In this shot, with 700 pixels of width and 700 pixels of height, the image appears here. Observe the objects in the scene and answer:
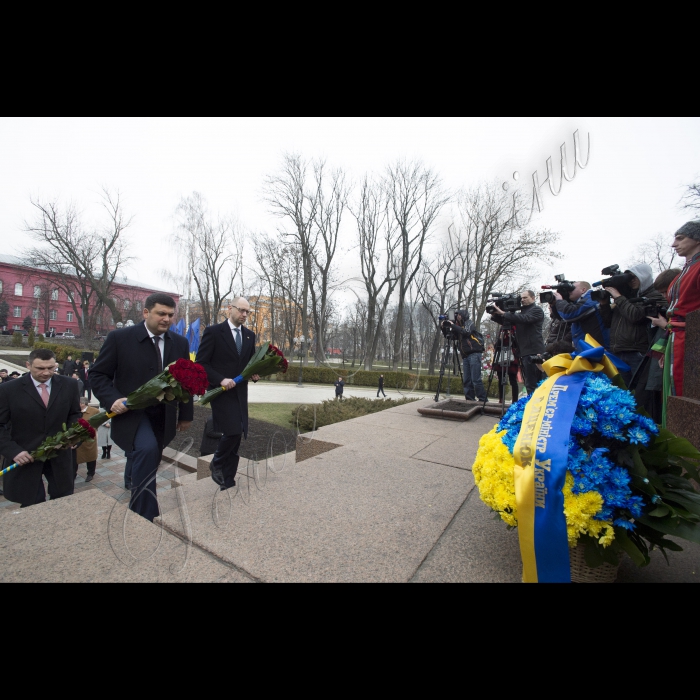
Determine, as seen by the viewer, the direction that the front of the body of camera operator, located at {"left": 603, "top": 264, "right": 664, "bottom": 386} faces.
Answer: to the viewer's left

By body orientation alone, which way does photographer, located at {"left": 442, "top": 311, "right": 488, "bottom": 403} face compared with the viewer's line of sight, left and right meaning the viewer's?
facing to the left of the viewer

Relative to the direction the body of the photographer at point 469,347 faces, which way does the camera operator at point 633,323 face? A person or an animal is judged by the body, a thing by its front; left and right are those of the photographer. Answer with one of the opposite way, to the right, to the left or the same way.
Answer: the same way

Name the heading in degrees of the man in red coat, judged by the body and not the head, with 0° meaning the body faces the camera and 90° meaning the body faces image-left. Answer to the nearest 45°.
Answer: approximately 90°

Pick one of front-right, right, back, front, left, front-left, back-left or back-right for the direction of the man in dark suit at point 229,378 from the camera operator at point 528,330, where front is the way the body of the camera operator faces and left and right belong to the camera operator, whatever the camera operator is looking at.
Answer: front-left

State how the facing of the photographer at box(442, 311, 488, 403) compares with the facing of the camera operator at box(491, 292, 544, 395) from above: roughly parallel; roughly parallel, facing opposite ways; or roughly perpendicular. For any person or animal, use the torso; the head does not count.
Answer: roughly parallel

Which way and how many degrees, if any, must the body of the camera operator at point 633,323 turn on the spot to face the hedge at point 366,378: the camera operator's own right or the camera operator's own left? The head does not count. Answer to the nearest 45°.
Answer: approximately 45° to the camera operator's own right

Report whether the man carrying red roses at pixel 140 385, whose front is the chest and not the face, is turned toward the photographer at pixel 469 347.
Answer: no

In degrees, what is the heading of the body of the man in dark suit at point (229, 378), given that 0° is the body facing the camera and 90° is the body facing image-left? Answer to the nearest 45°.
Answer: approximately 315°

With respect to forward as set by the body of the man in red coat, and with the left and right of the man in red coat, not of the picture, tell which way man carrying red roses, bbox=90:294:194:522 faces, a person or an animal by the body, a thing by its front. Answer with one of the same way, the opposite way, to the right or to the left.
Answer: the opposite way

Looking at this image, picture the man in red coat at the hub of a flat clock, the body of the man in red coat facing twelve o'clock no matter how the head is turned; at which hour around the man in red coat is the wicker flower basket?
The wicker flower basket is roughly at 9 o'clock from the man in red coat.

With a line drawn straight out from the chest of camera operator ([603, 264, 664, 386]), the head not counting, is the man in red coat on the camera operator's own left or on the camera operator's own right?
on the camera operator's own left

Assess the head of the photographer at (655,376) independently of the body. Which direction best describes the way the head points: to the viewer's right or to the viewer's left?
to the viewer's left

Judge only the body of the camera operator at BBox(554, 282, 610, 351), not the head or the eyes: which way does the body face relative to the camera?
to the viewer's left

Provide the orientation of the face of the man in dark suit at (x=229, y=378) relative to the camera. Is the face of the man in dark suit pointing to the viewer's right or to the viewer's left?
to the viewer's right

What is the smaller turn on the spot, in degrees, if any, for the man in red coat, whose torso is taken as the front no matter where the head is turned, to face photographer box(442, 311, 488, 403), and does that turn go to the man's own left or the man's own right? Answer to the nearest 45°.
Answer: approximately 45° to the man's own right

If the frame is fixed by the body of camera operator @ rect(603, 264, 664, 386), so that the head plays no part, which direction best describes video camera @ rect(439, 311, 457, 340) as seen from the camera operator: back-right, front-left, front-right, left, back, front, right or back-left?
front-right

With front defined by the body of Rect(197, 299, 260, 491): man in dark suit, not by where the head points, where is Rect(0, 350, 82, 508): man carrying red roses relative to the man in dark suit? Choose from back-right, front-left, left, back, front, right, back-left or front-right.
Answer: back-right

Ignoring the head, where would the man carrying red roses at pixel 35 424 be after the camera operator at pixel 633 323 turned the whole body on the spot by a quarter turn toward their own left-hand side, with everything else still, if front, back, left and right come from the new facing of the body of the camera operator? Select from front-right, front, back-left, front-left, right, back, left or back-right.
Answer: front-right
